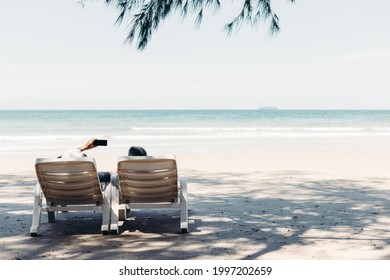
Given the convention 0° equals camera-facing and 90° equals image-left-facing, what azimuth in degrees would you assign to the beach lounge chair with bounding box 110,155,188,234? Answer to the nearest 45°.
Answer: approximately 180°

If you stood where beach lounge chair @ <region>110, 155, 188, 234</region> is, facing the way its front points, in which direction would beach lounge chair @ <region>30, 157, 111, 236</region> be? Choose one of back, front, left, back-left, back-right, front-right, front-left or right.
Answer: left

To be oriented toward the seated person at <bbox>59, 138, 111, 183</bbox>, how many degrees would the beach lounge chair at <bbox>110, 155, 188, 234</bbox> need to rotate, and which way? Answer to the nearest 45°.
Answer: approximately 90° to its left

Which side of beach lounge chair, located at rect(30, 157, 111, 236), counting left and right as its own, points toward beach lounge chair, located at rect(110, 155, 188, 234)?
right

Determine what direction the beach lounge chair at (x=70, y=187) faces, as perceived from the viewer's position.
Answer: facing away from the viewer

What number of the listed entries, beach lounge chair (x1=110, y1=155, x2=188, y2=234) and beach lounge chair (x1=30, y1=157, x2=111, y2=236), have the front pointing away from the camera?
2
